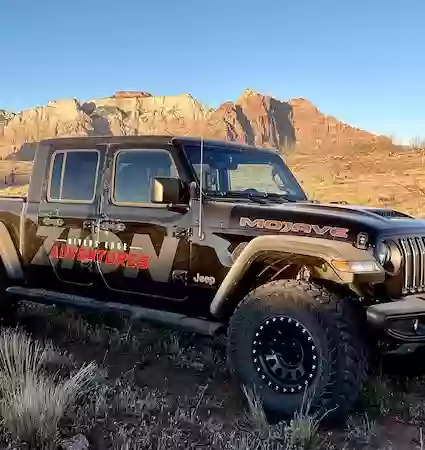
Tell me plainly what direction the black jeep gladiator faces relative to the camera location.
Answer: facing the viewer and to the right of the viewer
